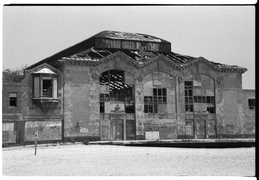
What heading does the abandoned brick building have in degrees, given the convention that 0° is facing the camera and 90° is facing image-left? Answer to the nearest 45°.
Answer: approximately 0°
